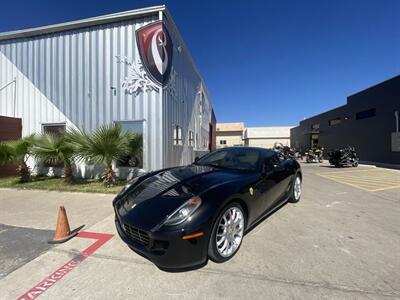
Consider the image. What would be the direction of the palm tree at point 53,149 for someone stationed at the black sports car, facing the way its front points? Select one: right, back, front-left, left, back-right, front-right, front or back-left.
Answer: right

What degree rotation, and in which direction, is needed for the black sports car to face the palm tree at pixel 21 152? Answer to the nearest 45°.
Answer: approximately 90° to its right

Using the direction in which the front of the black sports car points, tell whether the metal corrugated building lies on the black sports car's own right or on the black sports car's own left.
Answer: on the black sports car's own right

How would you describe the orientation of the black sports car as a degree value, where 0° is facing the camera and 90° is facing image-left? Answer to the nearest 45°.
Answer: approximately 45°

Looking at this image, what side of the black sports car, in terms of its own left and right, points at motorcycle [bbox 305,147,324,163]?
back

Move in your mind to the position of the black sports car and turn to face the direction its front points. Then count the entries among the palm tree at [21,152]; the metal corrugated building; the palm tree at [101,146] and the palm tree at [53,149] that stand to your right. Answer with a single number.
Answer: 4

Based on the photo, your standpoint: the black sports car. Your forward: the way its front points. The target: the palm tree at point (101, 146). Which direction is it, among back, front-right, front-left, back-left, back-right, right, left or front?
right

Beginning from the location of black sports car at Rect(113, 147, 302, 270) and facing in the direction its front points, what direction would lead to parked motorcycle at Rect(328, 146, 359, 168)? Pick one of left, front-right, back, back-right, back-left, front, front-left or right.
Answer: back

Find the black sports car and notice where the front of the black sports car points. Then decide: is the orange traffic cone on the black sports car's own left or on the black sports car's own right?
on the black sports car's own right
